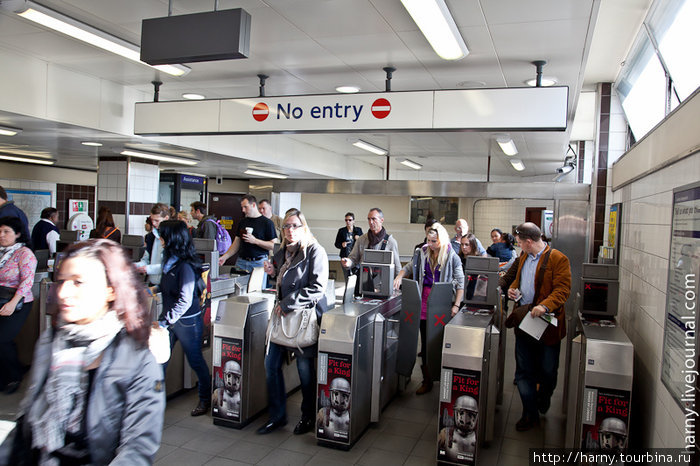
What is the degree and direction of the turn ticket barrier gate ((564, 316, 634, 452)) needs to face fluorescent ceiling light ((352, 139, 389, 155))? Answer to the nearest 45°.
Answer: approximately 135° to its right

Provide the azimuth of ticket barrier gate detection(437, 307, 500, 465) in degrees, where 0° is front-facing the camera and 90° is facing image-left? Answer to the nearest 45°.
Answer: approximately 0°

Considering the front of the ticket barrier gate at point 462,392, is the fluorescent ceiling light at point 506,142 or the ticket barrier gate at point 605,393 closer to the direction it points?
the ticket barrier gate

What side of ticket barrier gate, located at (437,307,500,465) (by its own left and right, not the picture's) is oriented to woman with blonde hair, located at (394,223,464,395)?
back

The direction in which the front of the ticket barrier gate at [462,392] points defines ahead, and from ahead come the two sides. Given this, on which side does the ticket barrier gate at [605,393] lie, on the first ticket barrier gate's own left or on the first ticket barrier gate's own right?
on the first ticket barrier gate's own left

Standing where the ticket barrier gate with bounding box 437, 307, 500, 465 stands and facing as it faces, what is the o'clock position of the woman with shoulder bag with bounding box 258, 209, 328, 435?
The woman with shoulder bag is roughly at 3 o'clock from the ticket barrier gate.

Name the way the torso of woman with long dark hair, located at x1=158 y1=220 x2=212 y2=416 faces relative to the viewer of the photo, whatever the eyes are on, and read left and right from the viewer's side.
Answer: facing to the left of the viewer
